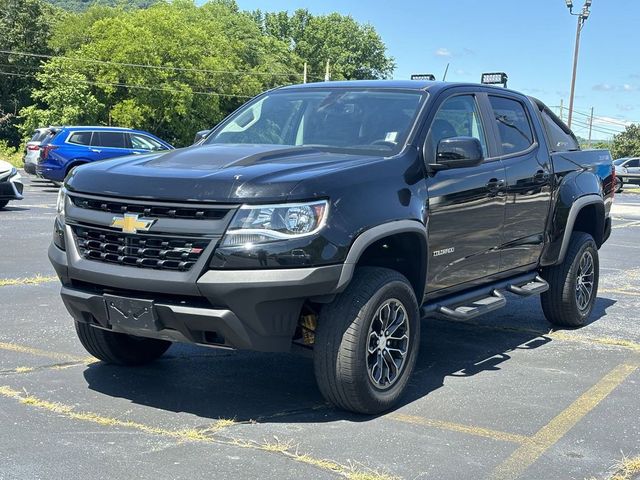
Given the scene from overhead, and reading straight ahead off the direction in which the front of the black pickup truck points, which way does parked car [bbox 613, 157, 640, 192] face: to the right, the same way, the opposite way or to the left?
the same way

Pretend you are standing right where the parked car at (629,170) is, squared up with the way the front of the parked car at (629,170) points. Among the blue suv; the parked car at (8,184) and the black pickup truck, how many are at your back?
0

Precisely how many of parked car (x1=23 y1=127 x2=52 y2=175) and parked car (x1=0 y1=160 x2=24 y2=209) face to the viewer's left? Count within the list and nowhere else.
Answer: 0

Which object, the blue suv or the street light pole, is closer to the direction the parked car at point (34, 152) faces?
the street light pole

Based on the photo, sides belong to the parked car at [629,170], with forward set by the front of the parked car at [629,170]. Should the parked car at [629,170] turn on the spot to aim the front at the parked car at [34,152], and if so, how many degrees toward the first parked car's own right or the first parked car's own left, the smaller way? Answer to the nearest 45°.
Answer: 0° — it already faces it

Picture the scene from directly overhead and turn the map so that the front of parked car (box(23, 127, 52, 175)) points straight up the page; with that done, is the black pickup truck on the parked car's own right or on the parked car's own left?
on the parked car's own right

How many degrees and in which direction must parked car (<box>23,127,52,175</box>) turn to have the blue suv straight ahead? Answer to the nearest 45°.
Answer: approximately 90° to its right

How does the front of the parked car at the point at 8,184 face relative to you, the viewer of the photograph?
facing the viewer and to the right of the viewer

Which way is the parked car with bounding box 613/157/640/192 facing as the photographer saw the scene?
facing the viewer and to the left of the viewer

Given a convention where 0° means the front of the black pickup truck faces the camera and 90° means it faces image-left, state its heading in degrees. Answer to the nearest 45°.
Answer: approximately 45°

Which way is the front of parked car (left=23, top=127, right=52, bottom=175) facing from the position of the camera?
facing away from the viewer and to the right of the viewer

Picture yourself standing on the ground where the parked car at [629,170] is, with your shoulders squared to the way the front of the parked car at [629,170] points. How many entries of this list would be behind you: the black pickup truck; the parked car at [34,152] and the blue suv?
0

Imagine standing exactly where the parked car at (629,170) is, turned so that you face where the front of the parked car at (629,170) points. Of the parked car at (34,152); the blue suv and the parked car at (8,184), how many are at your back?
0

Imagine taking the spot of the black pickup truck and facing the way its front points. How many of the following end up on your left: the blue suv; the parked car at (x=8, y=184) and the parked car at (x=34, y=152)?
0

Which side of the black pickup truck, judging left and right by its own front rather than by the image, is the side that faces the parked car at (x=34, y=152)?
right
